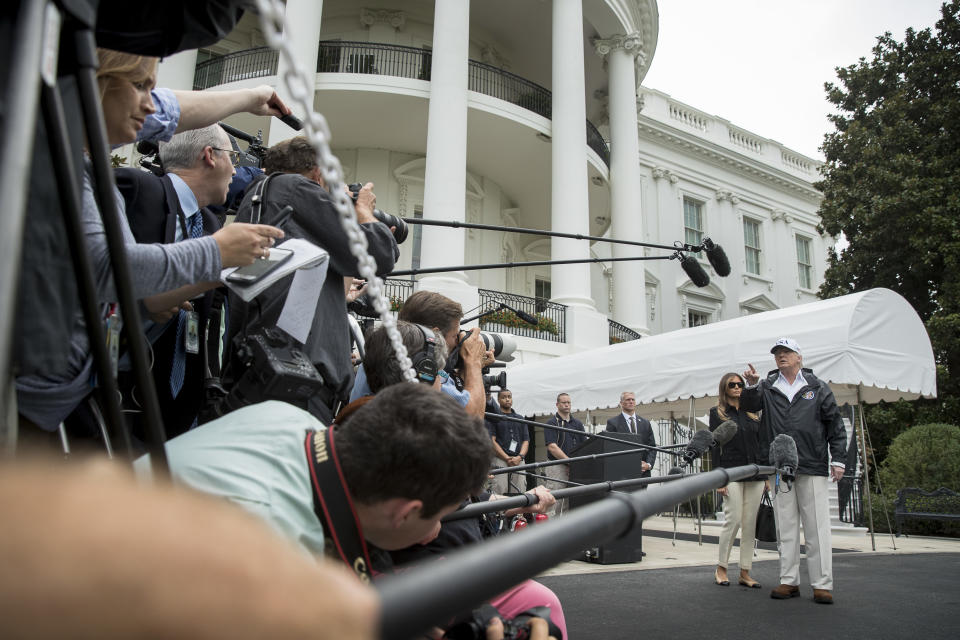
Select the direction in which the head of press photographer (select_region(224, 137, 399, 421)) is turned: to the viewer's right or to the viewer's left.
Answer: to the viewer's right

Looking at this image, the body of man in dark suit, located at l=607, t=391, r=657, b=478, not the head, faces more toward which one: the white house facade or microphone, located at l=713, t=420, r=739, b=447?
the microphone

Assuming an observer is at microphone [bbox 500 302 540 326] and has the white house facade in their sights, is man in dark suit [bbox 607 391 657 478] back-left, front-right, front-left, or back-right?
front-right

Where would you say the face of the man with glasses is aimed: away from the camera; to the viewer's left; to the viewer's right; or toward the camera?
to the viewer's right

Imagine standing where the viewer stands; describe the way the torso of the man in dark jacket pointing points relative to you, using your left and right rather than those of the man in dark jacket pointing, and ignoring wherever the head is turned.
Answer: facing the viewer and to the left of the viewer

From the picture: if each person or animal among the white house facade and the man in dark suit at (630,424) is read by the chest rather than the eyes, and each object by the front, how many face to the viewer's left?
0

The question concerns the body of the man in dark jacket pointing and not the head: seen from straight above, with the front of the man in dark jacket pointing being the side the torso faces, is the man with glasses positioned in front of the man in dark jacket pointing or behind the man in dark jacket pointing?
in front

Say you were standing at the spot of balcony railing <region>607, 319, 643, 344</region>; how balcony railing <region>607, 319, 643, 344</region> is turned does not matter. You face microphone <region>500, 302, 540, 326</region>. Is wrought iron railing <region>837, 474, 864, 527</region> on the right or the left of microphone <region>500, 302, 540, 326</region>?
left

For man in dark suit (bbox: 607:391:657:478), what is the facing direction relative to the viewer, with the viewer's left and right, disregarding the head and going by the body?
facing the viewer

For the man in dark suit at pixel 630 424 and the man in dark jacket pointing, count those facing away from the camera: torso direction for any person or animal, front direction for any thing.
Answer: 0

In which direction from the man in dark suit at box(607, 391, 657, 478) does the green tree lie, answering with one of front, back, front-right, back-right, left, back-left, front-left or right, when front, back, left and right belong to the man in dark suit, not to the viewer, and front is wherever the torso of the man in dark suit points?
back-left

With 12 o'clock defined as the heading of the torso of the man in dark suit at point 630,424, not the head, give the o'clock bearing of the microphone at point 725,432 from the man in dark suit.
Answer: The microphone is roughly at 12 o'clock from the man in dark suit.

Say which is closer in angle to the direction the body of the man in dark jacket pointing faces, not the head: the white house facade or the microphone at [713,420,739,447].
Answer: the microphone

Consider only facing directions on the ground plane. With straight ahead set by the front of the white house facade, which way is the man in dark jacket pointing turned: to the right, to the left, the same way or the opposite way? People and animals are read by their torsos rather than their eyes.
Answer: to the right

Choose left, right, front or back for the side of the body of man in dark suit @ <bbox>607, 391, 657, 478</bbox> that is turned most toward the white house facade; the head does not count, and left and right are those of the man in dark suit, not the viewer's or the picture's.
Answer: back

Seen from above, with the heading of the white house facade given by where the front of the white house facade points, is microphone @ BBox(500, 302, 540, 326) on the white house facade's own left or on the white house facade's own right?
on the white house facade's own right

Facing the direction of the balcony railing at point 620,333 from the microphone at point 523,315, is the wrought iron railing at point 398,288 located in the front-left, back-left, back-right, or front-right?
front-left

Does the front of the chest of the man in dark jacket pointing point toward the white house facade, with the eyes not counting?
no

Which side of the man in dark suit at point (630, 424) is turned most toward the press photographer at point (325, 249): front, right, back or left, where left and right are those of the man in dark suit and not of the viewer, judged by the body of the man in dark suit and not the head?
front
